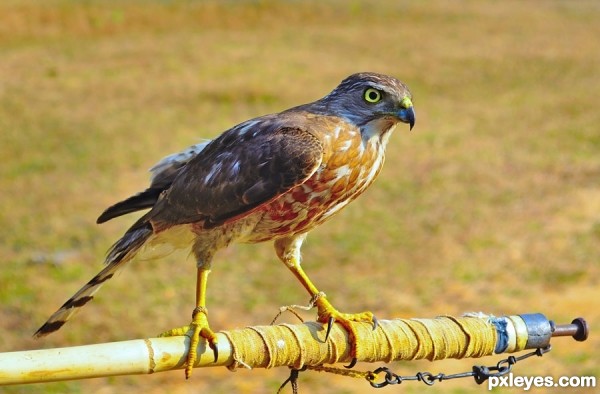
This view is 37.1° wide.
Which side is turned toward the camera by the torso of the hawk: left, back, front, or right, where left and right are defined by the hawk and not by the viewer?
right
